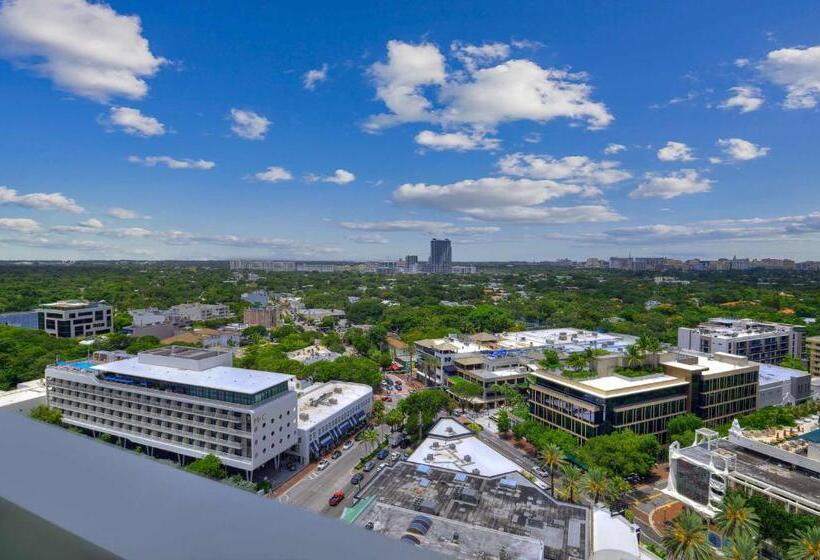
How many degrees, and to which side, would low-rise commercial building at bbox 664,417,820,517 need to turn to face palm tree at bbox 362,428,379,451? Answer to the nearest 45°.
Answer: approximately 45° to its right

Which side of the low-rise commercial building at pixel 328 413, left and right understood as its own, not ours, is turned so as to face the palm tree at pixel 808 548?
front

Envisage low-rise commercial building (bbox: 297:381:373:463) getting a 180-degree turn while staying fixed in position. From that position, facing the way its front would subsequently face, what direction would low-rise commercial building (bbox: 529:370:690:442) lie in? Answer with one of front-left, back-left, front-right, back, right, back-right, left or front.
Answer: back-right

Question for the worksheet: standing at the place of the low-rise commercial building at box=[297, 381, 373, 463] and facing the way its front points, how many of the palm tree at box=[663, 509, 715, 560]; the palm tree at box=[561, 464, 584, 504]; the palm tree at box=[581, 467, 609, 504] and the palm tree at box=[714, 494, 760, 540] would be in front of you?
4

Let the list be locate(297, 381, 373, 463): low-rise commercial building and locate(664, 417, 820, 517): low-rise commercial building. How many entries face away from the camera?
0

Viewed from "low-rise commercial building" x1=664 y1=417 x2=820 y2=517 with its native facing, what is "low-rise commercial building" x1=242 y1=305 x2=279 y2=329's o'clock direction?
"low-rise commercial building" x1=242 y1=305 x2=279 y2=329 is roughly at 2 o'clock from "low-rise commercial building" x1=664 y1=417 x2=820 y2=517.

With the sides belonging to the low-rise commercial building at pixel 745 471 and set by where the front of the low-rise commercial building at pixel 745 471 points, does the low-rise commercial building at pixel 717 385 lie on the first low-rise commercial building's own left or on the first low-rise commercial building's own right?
on the first low-rise commercial building's own right

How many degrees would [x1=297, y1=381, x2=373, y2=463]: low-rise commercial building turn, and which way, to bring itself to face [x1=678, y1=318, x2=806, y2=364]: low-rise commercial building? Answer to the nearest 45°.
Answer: approximately 45° to its left

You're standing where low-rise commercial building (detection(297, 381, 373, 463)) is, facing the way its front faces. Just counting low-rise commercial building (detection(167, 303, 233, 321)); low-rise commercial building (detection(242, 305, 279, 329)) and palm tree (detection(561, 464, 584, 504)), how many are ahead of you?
1

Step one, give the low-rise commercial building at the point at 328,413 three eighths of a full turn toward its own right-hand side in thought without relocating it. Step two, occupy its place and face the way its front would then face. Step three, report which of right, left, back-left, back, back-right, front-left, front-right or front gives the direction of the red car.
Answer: left

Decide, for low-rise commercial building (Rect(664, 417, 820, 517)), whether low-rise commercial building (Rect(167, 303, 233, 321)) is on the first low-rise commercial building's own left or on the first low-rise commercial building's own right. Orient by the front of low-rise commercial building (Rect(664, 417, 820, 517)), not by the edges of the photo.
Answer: on the first low-rise commercial building's own right

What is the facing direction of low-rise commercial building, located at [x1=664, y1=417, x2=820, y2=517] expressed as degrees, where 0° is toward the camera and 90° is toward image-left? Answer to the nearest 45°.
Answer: approximately 45°

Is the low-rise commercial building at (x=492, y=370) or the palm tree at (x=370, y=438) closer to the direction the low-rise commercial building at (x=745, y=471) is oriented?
the palm tree

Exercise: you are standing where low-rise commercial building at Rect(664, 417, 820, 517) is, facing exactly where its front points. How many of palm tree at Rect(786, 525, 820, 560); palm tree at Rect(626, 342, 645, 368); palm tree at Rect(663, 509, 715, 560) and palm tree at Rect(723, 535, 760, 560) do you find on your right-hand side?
1

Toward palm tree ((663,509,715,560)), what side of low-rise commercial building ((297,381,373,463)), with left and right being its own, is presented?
front

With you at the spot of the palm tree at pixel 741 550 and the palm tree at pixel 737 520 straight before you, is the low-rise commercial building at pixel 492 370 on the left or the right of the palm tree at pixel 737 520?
left
